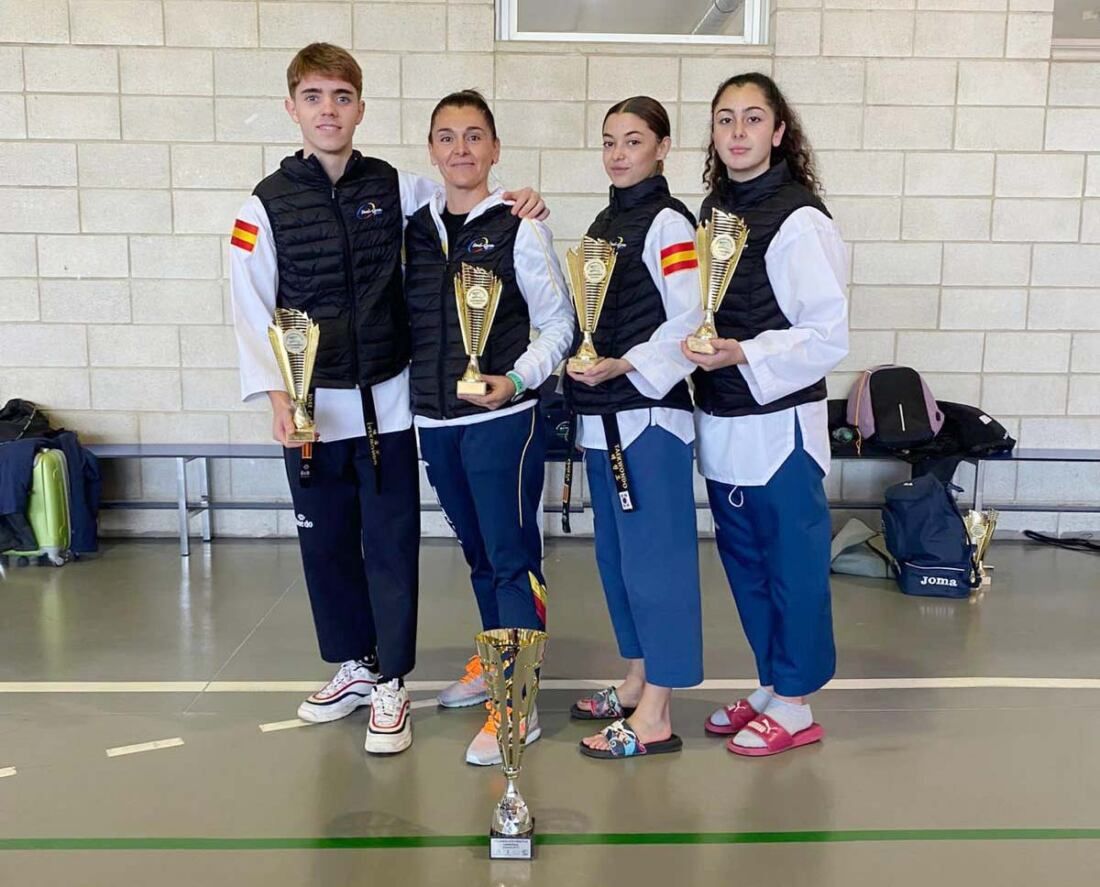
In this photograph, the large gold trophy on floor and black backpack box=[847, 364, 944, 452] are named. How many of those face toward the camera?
2

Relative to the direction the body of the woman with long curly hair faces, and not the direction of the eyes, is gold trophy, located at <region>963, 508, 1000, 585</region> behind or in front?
behind

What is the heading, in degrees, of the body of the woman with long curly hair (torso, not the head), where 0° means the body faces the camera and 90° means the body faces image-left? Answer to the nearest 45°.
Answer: approximately 45°

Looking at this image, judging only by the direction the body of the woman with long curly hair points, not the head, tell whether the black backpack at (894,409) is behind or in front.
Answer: behind

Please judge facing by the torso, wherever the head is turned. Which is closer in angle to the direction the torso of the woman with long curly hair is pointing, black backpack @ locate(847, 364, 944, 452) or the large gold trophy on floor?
the large gold trophy on floor

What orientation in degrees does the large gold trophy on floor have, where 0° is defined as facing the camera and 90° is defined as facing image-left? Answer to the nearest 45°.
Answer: approximately 0°

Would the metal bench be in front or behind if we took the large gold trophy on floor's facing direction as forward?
behind

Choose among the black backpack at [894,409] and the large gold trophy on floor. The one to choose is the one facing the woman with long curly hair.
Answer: the black backpack

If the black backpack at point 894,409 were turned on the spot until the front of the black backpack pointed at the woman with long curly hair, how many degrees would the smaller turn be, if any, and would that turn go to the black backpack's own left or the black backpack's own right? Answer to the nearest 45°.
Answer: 0° — it already faces them
